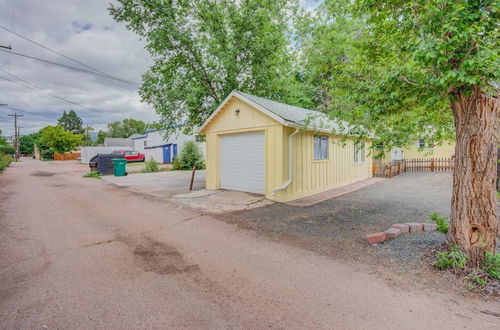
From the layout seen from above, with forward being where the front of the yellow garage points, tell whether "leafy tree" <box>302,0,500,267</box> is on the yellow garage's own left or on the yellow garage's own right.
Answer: on the yellow garage's own left

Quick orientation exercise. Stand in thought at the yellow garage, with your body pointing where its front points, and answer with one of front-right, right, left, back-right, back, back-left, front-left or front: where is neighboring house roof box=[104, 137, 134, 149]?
right

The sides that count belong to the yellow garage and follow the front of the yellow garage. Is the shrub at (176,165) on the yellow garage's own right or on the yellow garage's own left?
on the yellow garage's own right

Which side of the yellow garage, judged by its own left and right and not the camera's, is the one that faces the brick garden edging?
left

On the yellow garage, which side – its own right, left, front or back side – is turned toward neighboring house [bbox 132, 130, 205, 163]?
right

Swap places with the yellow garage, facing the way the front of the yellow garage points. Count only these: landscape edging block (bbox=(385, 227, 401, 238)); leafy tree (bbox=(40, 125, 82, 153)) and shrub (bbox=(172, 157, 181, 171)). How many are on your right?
2

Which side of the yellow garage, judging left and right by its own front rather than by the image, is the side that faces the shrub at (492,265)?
left

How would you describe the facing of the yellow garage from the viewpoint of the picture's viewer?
facing the viewer and to the left of the viewer

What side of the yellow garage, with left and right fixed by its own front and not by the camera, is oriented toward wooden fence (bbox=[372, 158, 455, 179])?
back

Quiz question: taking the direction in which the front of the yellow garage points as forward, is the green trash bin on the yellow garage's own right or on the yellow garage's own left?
on the yellow garage's own right

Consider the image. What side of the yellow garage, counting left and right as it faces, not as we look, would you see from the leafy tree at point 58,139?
right
